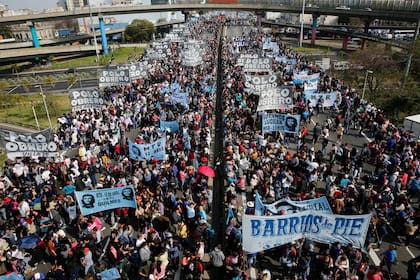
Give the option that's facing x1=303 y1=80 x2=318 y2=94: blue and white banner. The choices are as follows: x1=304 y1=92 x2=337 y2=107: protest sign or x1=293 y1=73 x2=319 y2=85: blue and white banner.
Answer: x1=293 y1=73 x2=319 y2=85: blue and white banner

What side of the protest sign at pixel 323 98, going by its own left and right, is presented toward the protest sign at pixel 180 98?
right

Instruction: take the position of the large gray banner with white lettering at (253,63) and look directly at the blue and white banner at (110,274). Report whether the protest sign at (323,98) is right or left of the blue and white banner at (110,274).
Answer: left

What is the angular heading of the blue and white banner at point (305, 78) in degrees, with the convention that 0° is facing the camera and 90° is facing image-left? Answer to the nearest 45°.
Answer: approximately 0°

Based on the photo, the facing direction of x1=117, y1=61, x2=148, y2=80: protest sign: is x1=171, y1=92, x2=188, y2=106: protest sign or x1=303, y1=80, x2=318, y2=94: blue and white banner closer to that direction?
the protest sign
